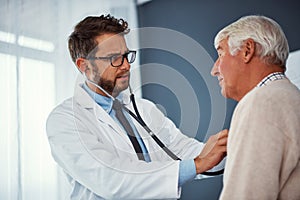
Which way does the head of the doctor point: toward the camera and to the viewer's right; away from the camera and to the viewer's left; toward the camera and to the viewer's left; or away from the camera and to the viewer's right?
toward the camera and to the viewer's right

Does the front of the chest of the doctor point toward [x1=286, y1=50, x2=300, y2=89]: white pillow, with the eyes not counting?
no
